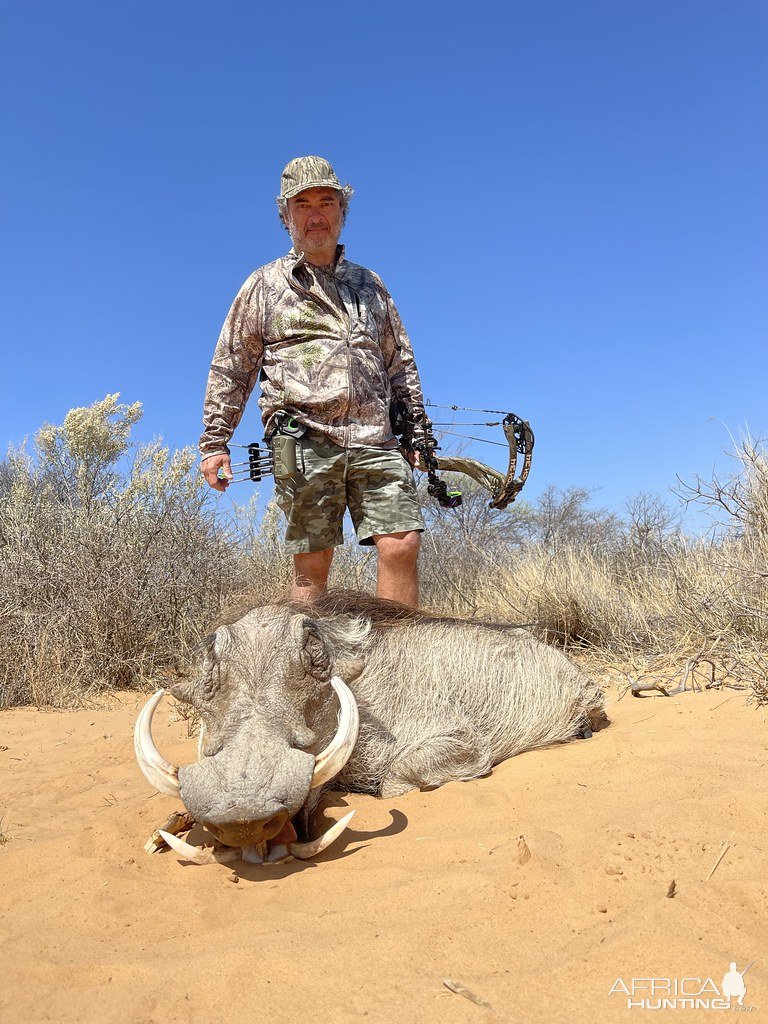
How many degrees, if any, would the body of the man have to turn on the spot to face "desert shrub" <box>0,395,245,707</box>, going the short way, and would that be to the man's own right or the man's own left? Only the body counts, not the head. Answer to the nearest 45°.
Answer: approximately 135° to the man's own right

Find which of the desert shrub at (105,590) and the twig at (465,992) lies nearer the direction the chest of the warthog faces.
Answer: the twig

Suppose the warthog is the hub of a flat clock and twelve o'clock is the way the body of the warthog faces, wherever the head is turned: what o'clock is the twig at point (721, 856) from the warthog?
The twig is roughly at 9 o'clock from the warthog.

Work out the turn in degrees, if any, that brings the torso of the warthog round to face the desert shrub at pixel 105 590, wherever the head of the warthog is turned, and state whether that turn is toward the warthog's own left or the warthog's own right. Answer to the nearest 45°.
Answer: approximately 90° to the warthog's own right

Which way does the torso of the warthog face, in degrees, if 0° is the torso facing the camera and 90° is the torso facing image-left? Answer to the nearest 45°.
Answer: approximately 45°

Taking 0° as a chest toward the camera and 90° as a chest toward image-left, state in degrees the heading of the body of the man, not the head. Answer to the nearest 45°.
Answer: approximately 0°

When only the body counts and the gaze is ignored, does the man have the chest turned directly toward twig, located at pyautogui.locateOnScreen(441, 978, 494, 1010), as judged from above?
yes
